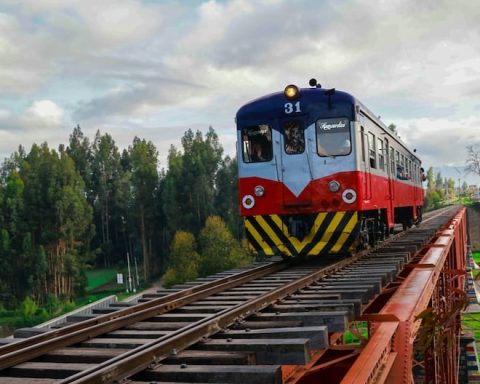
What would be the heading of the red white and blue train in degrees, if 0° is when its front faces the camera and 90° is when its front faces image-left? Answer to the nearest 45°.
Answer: approximately 45°
